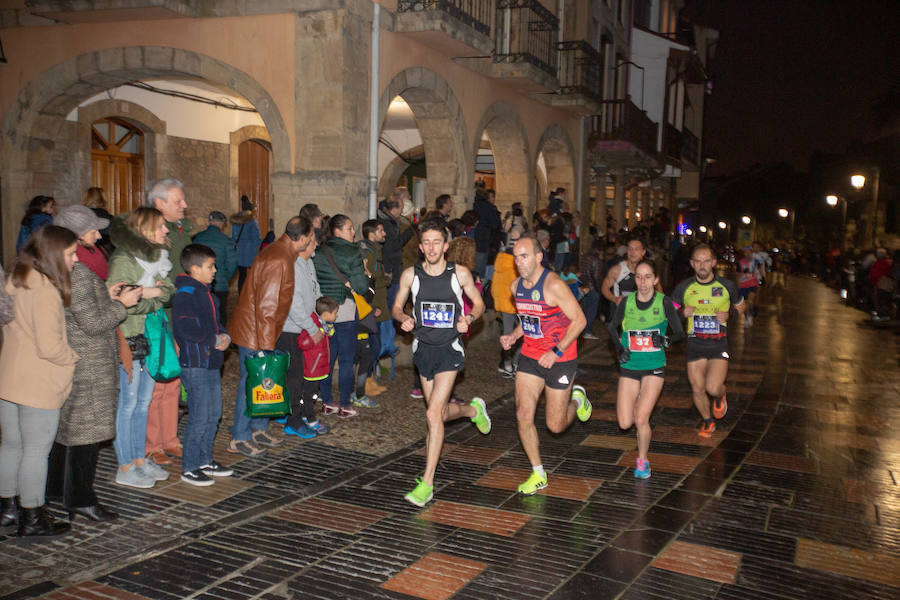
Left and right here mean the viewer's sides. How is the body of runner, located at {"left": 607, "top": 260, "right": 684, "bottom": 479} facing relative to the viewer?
facing the viewer

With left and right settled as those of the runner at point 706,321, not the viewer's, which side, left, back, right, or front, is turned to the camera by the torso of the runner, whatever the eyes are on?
front

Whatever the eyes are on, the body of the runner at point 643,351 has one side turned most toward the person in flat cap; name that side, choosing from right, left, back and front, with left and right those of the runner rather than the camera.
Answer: right

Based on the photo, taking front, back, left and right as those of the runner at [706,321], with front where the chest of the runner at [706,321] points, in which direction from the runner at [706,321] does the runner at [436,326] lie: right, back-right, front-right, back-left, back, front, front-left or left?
front-right

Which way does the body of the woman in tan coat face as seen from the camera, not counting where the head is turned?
to the viewer's right

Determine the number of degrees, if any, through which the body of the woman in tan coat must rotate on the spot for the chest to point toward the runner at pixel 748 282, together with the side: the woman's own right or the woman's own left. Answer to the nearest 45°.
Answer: approximately 45° to the woman's own left

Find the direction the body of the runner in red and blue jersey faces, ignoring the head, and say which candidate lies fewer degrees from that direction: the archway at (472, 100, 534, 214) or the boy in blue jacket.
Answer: the boy in blue jacket

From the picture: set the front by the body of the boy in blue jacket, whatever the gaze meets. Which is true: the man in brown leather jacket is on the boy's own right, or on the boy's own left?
on the boy's own left

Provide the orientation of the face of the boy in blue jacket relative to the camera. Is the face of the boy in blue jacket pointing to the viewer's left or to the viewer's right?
to the viewer's right

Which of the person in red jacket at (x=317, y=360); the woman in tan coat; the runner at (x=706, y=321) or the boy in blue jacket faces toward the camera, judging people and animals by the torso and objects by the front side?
the runner

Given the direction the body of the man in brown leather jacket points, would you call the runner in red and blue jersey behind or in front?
in front

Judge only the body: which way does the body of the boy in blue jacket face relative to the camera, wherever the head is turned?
to the viewer's right

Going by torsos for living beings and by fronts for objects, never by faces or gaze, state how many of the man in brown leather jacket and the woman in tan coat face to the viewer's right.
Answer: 2

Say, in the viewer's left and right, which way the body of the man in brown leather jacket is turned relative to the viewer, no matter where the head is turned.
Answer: facing to the right of the viewer
